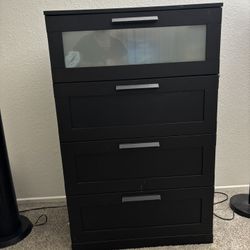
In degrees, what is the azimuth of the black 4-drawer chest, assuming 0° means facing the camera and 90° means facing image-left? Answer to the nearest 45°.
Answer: approximately 0°
